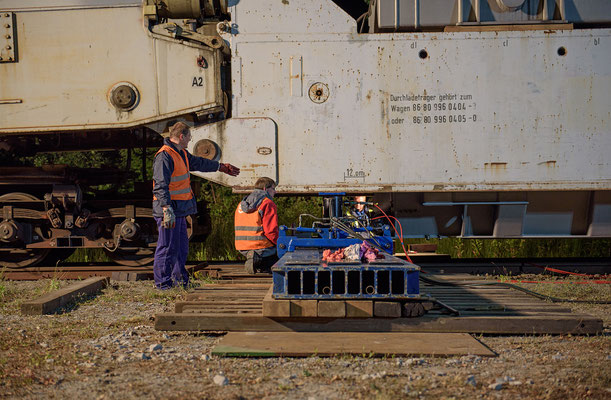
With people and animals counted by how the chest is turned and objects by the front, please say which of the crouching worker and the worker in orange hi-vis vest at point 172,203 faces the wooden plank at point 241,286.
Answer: the worker in orange hi-vis vest

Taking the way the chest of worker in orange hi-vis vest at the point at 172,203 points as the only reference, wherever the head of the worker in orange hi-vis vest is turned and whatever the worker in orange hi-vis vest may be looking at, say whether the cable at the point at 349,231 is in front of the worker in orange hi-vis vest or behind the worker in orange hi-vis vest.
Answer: in front

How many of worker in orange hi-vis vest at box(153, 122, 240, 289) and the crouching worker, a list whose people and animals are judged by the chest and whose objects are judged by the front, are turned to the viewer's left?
0

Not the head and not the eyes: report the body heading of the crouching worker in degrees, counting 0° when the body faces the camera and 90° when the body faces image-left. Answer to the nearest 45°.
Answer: approximately 225°

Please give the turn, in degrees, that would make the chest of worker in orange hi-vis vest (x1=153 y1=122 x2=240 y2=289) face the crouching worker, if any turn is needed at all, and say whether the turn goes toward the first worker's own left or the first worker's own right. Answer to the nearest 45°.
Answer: approximately 45° to the first worker's own left

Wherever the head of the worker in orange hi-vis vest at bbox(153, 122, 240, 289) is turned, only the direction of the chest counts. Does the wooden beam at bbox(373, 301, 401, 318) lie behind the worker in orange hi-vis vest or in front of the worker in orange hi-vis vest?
in front

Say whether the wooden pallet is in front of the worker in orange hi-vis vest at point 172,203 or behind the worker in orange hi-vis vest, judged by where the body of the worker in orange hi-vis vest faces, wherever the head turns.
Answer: in front

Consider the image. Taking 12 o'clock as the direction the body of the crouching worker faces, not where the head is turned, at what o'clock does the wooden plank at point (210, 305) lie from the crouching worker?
The wooden plank is roughly at 5 o'clock from the crouching worker.

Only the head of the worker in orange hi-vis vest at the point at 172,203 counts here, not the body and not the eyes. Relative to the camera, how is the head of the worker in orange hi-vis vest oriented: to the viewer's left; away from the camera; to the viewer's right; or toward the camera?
to the viewer's right
